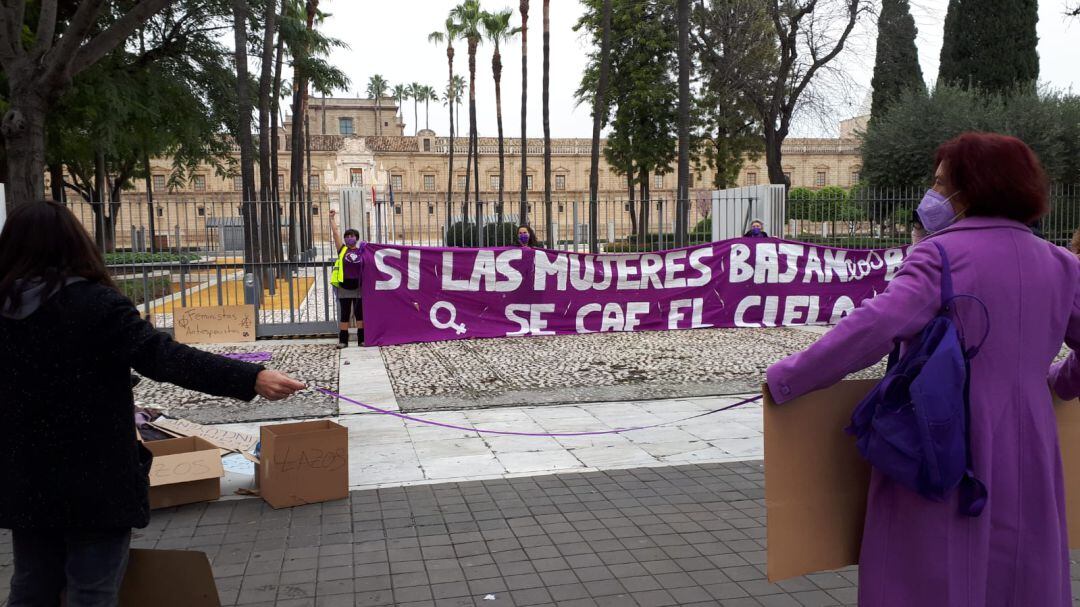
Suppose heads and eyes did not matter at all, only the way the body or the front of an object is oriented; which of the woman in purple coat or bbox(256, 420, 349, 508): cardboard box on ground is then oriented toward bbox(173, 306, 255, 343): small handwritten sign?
the woman in purple coat

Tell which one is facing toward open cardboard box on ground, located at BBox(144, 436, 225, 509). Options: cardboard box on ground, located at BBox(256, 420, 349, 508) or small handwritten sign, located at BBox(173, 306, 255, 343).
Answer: the small handwritten sign

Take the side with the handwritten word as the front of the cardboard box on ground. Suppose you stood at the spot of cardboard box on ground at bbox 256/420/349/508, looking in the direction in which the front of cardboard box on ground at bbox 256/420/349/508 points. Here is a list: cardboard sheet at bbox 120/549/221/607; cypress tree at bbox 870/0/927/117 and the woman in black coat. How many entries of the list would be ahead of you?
2

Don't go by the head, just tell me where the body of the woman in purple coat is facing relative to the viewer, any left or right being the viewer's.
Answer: facing away from the viewer and to the left of the viewer

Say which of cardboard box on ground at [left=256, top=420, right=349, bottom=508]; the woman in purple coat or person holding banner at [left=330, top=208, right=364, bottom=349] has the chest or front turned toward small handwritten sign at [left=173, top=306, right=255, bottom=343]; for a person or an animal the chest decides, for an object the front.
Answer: the woman in purple coat

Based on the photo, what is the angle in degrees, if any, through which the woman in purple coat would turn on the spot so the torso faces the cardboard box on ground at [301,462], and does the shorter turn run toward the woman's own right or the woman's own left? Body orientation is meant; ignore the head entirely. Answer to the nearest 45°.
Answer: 0° — they already face it

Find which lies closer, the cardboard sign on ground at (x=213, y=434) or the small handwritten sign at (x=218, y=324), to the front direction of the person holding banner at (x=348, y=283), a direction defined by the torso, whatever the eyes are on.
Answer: the cardboard sign on ground

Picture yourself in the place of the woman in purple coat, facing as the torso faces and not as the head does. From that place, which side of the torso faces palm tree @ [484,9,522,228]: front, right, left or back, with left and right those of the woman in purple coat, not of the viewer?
front

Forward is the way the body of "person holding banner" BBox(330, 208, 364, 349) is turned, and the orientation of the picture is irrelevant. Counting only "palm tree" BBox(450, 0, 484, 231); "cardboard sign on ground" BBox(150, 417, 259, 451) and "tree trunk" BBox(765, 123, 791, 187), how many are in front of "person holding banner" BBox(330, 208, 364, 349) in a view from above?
1

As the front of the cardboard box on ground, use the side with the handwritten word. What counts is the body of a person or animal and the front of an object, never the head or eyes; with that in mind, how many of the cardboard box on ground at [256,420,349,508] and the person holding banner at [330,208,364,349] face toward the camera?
2

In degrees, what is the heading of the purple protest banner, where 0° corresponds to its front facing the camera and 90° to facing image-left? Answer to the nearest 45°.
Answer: approximately 0°

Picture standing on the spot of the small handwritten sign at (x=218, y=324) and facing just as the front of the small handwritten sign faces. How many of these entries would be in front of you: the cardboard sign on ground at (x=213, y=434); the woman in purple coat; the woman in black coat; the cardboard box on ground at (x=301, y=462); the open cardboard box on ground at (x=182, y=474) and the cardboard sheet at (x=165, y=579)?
6

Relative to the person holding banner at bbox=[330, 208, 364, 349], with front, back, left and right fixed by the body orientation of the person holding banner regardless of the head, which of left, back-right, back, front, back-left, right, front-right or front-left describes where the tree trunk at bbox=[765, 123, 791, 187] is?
back-left
